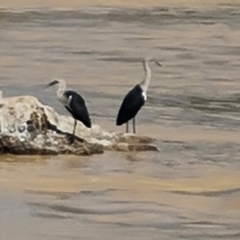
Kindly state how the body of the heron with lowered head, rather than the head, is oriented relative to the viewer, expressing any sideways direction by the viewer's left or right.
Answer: facing to the left of the viewer
